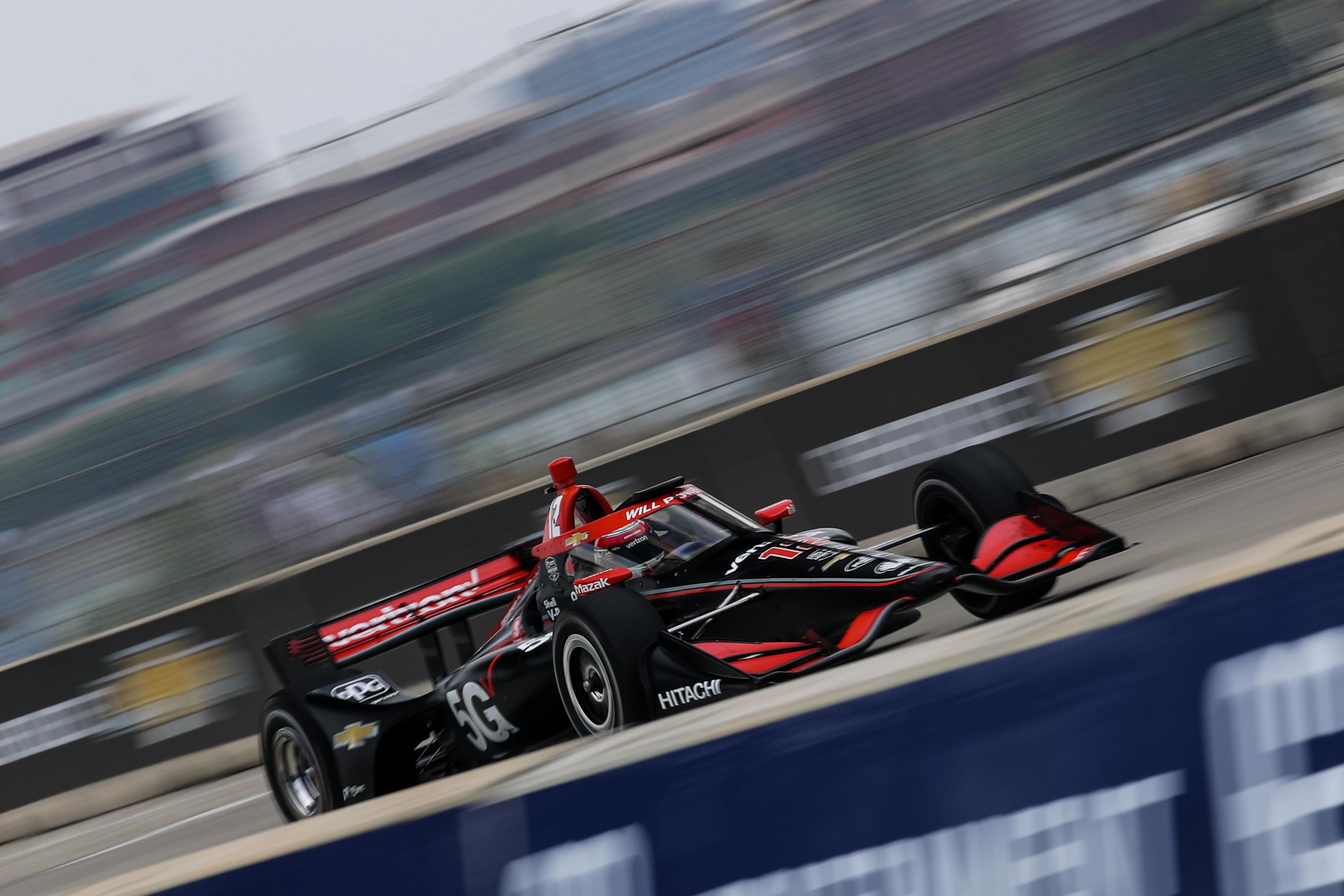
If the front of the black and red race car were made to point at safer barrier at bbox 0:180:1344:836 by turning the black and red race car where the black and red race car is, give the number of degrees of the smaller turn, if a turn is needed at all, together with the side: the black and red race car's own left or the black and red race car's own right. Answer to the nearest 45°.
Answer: approximately 90° to the black and red race car's own left
